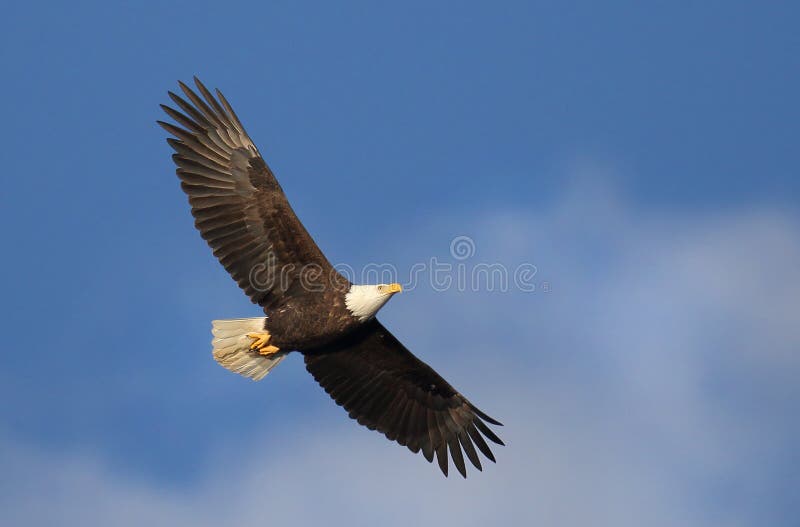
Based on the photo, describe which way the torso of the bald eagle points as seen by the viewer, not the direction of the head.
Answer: to the viewer's right
